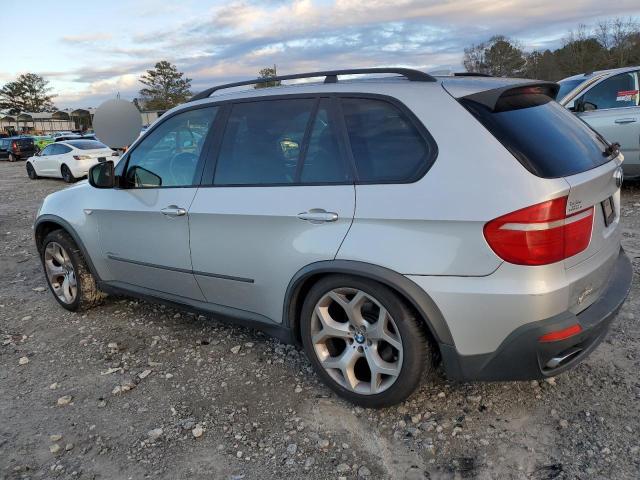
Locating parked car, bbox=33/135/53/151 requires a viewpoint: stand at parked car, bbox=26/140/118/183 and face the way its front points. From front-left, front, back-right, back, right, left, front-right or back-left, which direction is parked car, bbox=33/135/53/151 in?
front-right

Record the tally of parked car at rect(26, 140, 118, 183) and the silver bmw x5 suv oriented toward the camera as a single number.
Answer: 0

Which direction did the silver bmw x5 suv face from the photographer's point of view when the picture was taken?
facing away from the viewer and to the left of the viewer

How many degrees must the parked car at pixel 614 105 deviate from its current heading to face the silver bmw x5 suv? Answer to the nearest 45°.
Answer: approximately 45° to its left

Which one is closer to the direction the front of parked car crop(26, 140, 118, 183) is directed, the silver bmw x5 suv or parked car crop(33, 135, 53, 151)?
the parked car

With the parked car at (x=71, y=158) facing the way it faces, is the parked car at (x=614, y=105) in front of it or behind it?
behind

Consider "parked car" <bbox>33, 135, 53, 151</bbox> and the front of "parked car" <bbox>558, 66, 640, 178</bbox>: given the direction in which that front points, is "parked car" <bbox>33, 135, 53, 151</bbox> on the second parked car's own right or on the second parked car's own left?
on the second parked car's own right

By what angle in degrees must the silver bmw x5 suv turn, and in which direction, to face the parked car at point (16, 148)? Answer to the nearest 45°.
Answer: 0° — it already faces it

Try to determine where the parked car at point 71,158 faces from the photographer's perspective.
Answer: facing away from the viewer and to the left of the viewer

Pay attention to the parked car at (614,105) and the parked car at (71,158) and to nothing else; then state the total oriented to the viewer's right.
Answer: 0
